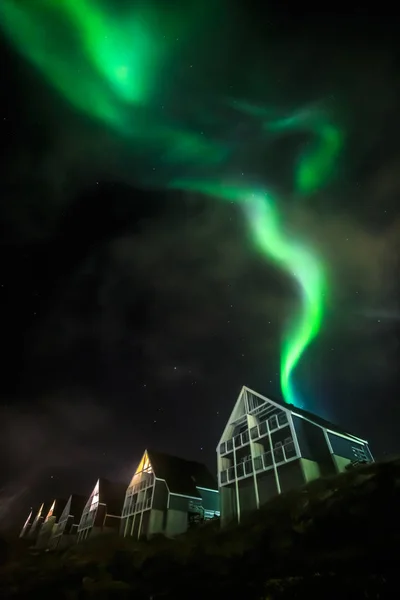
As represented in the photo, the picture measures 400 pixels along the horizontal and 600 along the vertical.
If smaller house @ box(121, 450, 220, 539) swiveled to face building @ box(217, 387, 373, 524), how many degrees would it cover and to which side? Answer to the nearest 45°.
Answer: approximately 90° to its left

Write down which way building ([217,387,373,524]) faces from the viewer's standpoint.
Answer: facing the viewer and to the left of the viewer

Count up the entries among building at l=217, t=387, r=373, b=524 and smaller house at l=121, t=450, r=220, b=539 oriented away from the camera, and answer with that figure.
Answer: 0

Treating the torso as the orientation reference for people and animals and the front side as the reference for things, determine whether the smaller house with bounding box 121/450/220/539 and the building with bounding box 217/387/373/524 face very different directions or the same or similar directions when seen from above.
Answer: same or similar directions

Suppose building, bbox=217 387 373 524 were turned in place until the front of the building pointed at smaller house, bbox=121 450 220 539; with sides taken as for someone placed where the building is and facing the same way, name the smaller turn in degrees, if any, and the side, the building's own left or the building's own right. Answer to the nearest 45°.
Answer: approximately 90° to the building's own right
